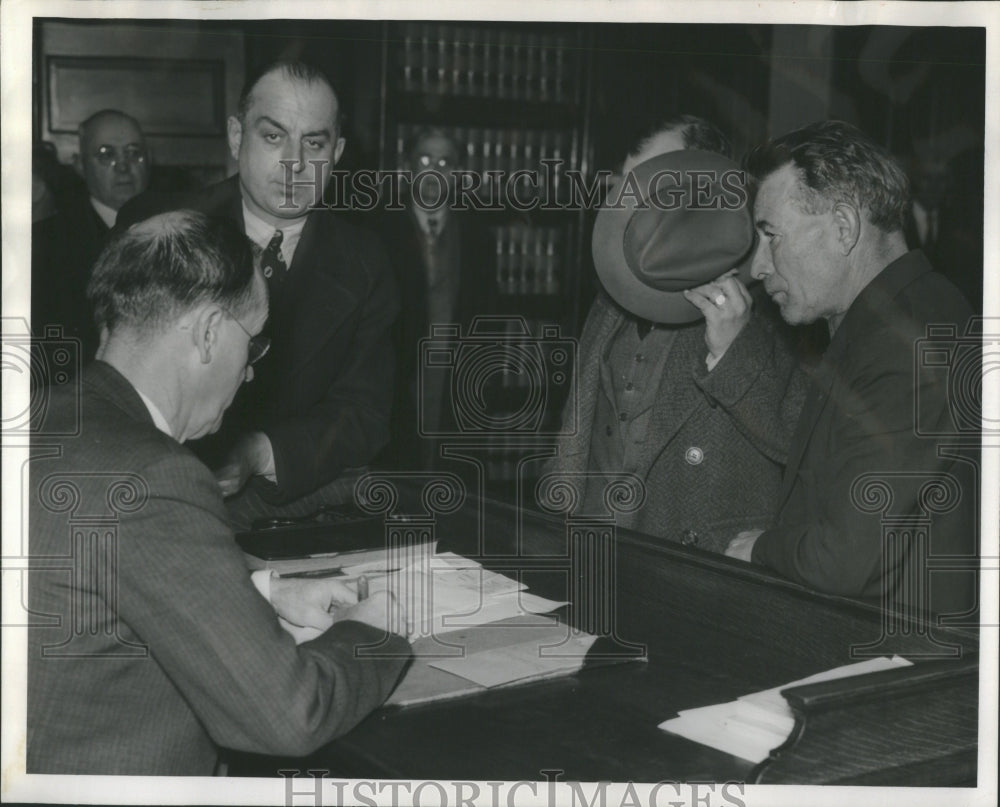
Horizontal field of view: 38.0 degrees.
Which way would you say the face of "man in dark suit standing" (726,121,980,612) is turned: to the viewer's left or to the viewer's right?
to the viewer's left

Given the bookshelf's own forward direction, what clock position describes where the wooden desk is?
The wooden desk is roughly at 12 o'clock from the bookshelf.

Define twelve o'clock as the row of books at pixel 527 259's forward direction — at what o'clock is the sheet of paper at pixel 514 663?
The sheet of paper is roughly at 12 o'clock from the row of books.

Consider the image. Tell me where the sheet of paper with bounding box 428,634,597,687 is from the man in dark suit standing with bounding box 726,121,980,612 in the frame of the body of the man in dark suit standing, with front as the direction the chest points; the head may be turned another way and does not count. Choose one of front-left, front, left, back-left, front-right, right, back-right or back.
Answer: front-left

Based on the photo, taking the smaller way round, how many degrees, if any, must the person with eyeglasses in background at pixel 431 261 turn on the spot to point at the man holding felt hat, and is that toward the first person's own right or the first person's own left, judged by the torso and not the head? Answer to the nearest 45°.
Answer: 0° — they already face them

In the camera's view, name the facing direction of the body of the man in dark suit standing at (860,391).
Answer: to the viewer's left

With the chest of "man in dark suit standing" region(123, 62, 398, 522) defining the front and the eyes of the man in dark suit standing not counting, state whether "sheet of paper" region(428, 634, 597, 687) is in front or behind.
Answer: in front

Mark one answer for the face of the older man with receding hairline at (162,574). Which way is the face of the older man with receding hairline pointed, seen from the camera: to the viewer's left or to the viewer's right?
to the viewer's right

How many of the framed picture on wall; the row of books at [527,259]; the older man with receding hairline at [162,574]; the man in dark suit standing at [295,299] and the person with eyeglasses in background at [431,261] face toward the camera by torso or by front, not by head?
4

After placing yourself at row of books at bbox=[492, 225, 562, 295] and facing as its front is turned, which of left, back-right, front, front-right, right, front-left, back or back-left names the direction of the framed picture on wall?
front-right
